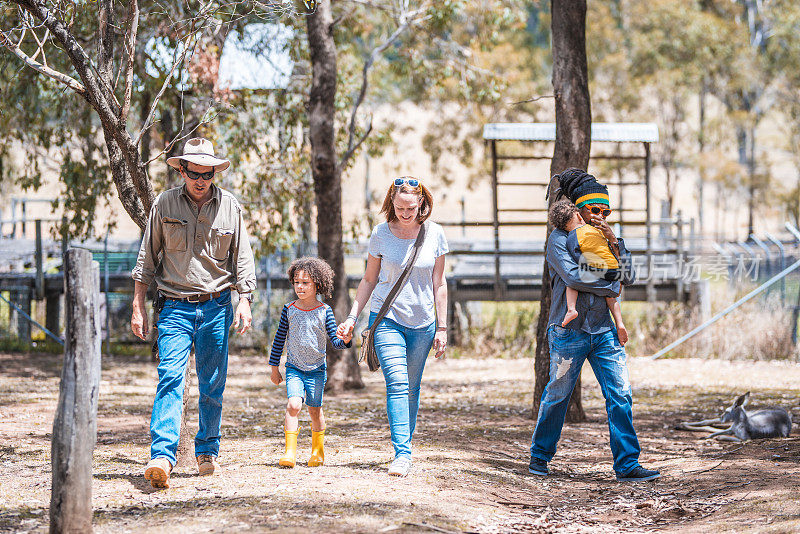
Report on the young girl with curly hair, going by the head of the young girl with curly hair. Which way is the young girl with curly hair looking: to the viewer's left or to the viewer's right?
to the viewer's left

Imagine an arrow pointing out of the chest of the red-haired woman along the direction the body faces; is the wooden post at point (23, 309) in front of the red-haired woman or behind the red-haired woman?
behind

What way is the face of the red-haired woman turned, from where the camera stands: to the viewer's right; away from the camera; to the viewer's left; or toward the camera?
toward the camera

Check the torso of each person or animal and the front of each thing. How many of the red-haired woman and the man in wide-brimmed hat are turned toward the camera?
2

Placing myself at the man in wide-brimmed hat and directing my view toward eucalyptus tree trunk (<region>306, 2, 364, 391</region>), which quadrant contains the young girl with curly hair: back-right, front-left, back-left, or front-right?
front-right

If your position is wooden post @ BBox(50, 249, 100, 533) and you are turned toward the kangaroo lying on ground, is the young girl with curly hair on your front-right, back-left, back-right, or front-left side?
front-left

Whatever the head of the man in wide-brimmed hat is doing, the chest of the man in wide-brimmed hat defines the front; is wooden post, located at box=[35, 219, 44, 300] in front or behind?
behind

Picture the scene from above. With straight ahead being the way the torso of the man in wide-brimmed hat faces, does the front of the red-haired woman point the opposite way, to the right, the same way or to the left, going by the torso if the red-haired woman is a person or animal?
the same way

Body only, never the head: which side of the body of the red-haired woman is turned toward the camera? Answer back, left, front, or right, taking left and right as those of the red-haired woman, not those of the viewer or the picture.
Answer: front

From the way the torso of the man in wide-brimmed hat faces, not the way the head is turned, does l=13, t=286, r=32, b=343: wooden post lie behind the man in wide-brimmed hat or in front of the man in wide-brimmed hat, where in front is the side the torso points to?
behind

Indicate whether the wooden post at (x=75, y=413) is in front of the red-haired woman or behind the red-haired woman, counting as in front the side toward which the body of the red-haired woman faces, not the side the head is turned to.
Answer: in front

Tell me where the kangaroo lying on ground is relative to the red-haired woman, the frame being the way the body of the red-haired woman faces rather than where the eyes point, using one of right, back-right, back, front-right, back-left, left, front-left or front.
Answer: back-left

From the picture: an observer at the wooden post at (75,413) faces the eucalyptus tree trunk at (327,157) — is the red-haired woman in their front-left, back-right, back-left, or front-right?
front-right

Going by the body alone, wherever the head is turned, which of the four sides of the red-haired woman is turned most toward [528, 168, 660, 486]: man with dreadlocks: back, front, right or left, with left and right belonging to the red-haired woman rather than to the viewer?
left

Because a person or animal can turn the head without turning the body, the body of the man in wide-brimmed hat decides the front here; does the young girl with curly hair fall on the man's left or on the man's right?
on the man's left

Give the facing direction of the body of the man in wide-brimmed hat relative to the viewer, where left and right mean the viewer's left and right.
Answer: facing the viewer
